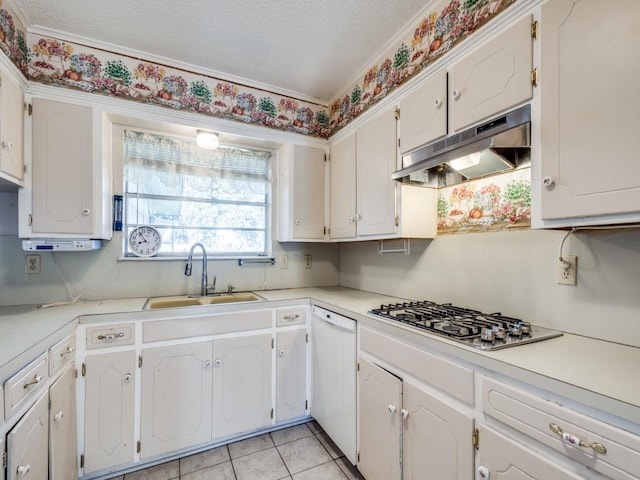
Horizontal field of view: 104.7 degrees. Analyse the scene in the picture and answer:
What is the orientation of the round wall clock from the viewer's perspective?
toward the camera

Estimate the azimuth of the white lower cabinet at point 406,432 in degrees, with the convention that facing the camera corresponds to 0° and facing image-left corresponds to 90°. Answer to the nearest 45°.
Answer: approximately 45°

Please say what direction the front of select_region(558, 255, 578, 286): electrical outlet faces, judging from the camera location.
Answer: facing the viewer and to the left of the viewer

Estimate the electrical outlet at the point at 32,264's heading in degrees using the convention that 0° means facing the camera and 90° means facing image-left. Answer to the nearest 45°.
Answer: approximately 0°

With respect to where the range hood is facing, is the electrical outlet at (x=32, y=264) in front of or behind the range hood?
in front

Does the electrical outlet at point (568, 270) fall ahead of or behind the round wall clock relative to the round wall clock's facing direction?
ahead

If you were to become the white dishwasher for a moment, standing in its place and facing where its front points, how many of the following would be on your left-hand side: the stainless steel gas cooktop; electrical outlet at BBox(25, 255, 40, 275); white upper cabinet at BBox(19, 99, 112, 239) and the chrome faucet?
1

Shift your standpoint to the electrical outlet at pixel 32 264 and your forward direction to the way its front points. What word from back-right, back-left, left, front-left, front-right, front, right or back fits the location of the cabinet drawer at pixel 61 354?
front

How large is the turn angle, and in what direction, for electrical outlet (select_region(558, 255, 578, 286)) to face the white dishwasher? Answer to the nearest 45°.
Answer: approximately 45° to its right

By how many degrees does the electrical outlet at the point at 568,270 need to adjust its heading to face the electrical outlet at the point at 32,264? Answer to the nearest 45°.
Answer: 0° — it already faces it
